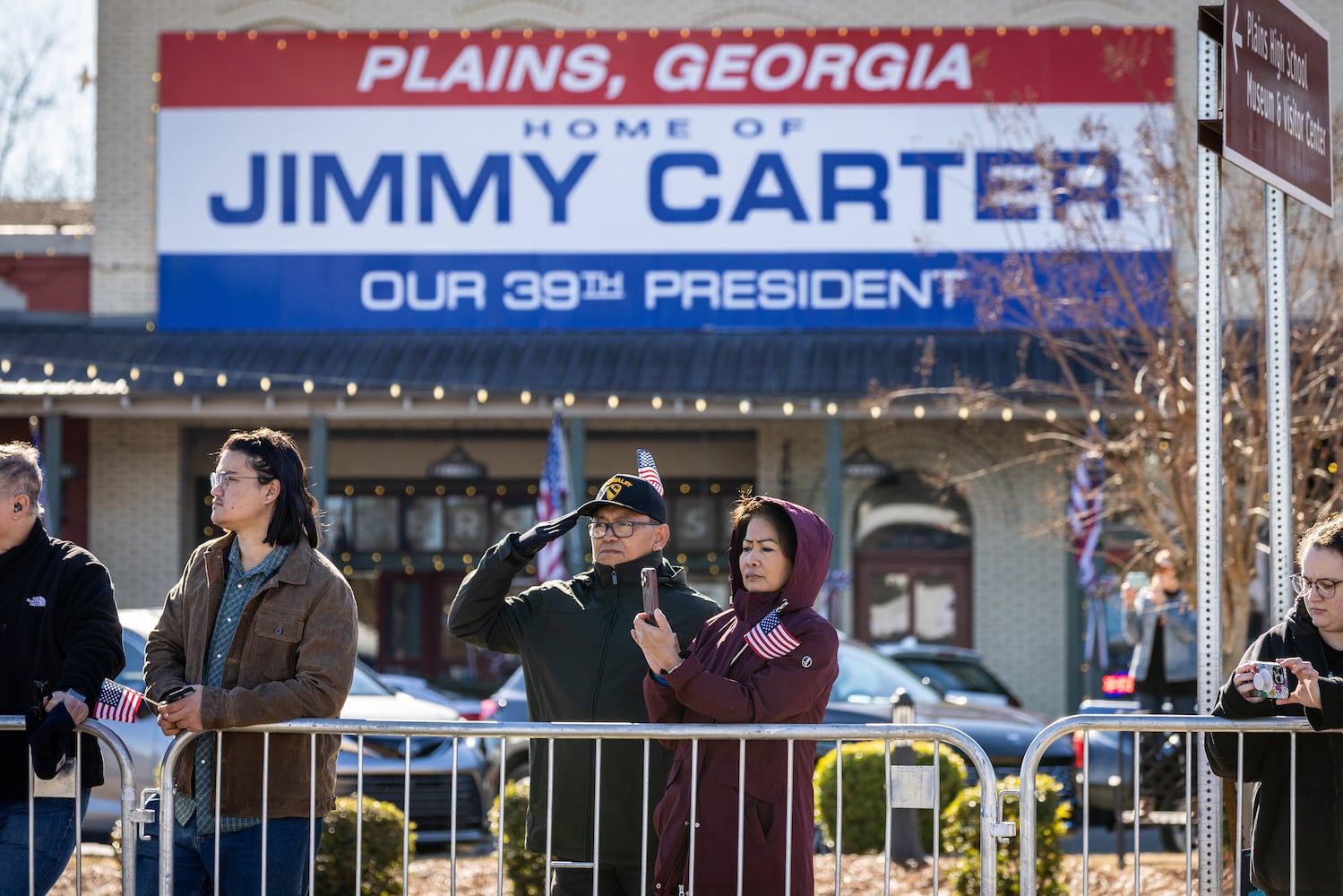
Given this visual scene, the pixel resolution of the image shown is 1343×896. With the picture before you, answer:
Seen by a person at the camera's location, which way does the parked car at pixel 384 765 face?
facing the viewer and to the right of the viewer

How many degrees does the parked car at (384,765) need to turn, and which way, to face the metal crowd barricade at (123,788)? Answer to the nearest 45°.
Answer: approximately 45° to its right

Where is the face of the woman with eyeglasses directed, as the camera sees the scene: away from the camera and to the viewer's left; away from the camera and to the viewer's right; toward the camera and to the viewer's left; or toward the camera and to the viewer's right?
toward the camera and to the viewer's left

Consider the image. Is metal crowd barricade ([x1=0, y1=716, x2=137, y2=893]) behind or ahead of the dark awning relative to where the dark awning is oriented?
ahead

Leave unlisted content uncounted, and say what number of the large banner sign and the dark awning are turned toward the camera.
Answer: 2

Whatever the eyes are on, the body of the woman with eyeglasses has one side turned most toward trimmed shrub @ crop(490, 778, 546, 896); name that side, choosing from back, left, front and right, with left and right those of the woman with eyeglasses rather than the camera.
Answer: right

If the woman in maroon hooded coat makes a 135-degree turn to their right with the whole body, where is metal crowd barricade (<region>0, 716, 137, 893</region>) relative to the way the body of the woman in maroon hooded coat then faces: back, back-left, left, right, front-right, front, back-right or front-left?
left

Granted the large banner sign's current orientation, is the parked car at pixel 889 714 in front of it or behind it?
in front
